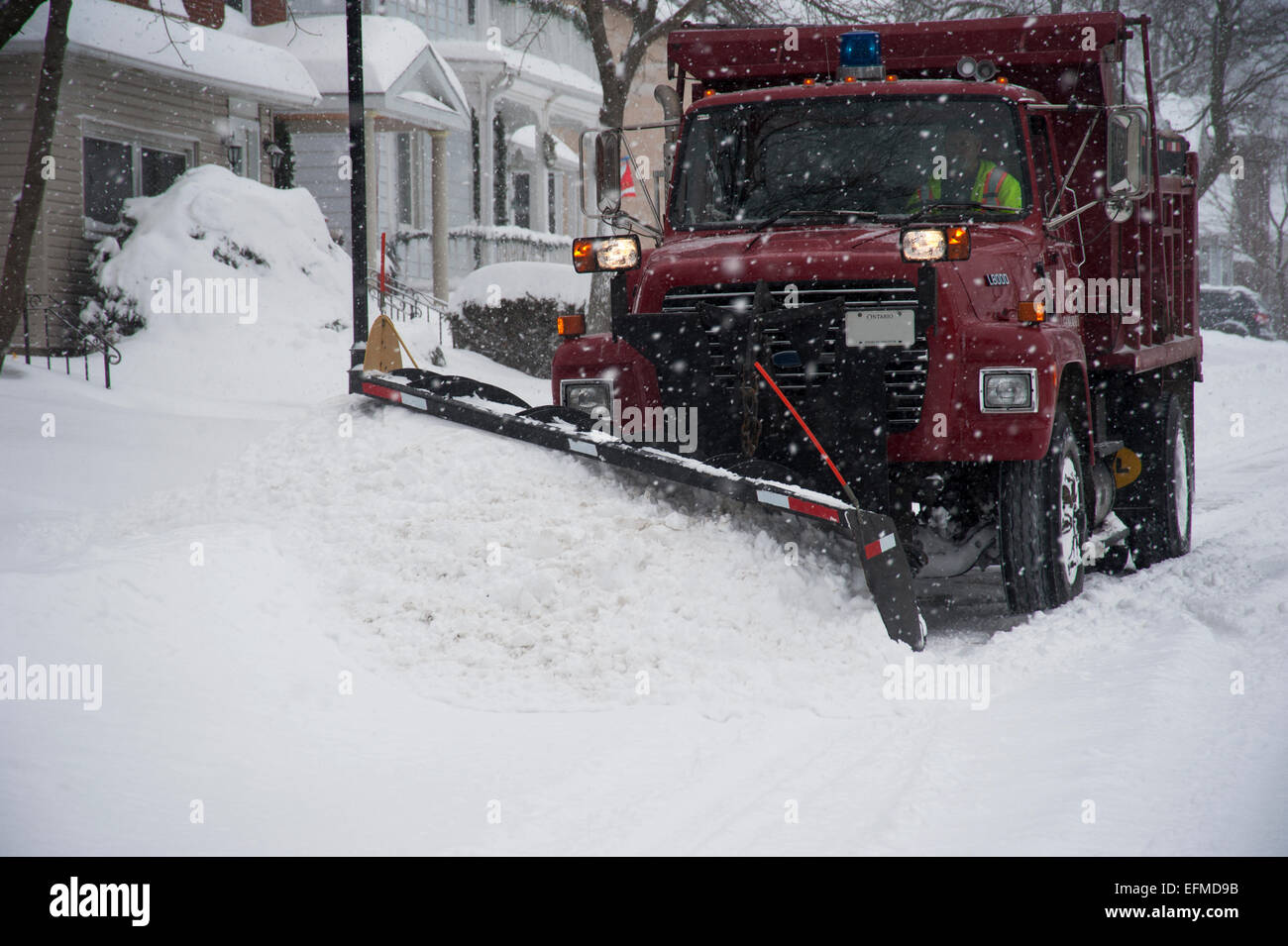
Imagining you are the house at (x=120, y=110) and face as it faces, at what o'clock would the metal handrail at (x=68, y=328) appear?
The metal handrail is roughly at 2 o'clock from the house.

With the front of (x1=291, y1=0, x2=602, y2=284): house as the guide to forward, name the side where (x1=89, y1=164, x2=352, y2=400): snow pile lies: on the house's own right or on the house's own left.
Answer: on the house's own right

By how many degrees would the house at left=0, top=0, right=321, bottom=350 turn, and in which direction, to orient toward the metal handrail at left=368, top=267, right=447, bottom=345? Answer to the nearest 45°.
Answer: approximately 90° to its left

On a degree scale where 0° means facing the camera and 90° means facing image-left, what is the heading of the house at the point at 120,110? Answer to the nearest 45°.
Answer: approximately 315°

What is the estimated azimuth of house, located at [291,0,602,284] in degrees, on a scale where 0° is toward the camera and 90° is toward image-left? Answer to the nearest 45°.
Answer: approximately 315°
